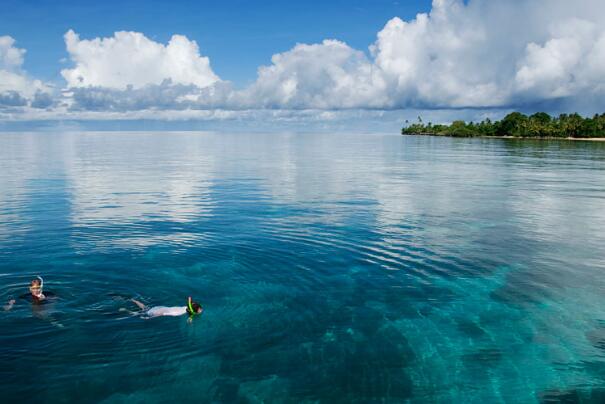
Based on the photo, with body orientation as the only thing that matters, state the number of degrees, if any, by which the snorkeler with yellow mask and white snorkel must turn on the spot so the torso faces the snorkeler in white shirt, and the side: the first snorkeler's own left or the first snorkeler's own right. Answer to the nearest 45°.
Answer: approximately 45° to the first snorkeler's own left

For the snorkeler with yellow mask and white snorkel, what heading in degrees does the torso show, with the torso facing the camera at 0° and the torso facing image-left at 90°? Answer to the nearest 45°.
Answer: approximately 0°
